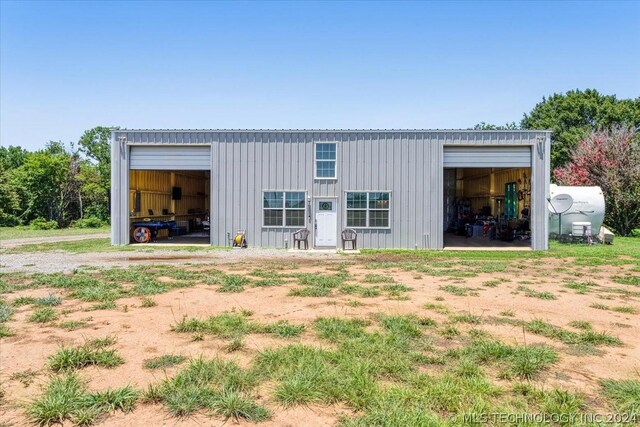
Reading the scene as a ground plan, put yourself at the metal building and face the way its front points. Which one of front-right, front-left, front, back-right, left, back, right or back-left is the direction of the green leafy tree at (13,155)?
back-right

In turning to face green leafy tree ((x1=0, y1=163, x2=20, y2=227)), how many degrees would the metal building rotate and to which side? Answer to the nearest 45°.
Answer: approximately 135° to its right

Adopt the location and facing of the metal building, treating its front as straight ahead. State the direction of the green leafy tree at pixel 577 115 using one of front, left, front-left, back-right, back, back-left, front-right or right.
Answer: back-left

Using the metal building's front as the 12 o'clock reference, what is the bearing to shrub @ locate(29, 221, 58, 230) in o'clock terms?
The shrub is roughly at 4 o'clock from the metal building.

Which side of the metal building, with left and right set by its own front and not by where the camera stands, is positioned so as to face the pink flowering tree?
left

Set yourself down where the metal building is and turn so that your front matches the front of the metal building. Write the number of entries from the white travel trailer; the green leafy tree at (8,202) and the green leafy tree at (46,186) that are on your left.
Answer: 1

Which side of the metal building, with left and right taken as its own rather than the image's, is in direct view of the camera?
front

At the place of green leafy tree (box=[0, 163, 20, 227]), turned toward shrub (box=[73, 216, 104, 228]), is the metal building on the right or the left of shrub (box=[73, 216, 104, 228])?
right

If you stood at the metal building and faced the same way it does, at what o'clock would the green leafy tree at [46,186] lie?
The green leafy tree is roughly at 4 o'clock from the metal building.

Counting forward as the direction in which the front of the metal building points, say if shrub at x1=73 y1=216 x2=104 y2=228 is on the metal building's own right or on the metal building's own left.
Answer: on the metal building's own right
